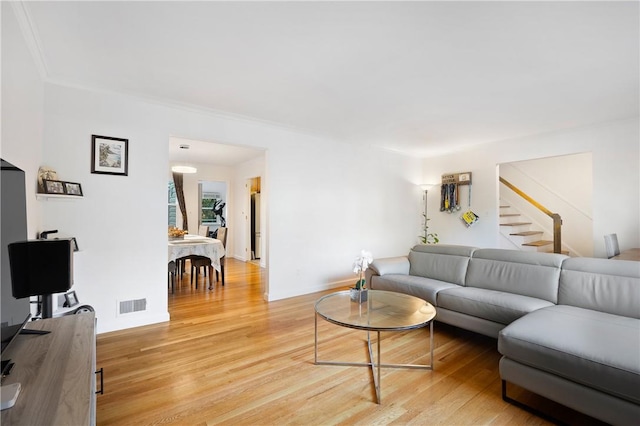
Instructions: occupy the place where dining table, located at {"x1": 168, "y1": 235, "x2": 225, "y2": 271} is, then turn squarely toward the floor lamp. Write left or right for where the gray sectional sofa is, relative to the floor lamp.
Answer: right

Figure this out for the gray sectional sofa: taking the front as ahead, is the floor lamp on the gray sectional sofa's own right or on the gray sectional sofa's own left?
on the gray sectional sofa's own right

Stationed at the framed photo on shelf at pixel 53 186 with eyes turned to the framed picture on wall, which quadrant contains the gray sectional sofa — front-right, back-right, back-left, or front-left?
front-right

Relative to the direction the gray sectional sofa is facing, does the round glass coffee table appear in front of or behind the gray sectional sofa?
in front

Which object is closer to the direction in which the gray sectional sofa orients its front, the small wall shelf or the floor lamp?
the small wall shelf

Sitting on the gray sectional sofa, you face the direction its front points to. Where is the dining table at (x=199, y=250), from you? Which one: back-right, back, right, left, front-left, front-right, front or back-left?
front-right

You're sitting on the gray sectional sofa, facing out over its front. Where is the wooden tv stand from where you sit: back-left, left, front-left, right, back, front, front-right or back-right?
front

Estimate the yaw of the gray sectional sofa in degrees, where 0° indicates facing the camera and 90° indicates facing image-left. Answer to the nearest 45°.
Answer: approximately 45°

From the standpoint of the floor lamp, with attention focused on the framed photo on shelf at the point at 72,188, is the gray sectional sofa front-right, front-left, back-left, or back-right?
front-left

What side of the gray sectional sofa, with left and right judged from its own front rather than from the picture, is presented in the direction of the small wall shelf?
front

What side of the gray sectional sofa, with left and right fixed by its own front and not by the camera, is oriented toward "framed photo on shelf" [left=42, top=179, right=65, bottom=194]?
front
